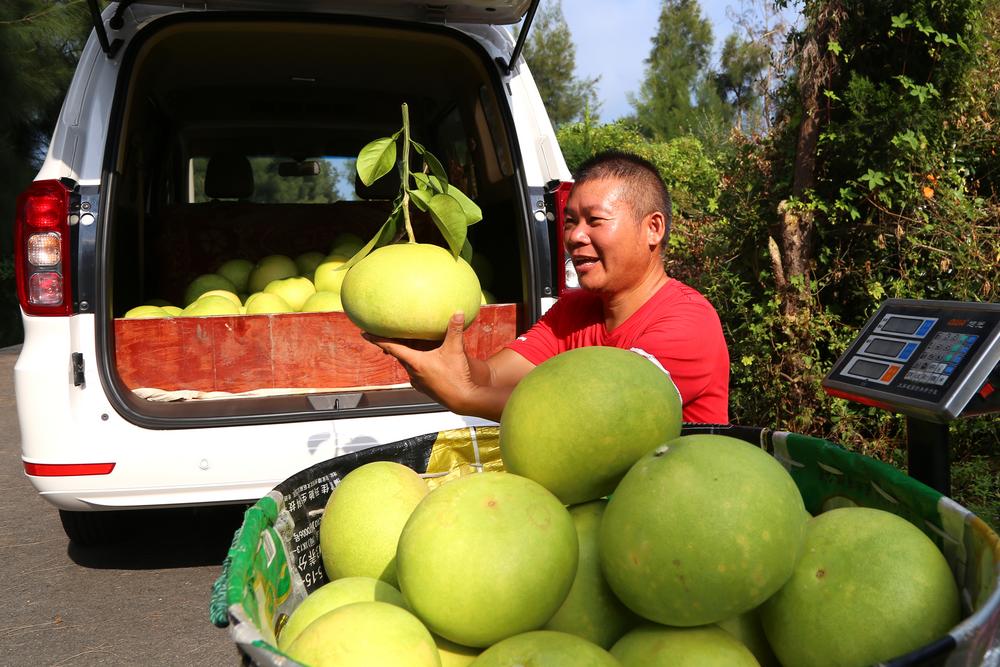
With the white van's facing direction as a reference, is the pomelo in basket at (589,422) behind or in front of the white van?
behind

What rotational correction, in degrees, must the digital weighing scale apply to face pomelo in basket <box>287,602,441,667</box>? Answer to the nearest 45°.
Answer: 0° — it already faces it

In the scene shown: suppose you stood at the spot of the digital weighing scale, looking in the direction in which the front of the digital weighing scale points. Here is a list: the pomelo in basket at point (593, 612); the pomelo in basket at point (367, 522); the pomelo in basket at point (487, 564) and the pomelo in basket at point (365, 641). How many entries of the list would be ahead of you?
4

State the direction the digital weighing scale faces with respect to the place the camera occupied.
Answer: facing the viewer and to the left of the viewer

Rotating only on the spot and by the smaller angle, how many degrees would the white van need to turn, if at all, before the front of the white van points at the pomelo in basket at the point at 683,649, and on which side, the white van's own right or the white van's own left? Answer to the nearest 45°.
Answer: approximately 180°

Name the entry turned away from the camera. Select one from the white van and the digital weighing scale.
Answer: the white van

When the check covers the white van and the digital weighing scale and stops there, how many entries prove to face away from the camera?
1

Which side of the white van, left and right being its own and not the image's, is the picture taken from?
back

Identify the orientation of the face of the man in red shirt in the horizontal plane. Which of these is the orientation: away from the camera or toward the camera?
toward the camera

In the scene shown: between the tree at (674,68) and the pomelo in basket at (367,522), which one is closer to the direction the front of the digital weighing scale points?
the pomelo in basket

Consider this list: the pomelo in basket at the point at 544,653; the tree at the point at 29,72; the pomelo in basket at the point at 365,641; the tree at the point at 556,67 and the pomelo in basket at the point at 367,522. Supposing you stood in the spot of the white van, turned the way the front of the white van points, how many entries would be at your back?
3

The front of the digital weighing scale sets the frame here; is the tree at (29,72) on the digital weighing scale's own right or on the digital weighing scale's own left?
on the digital weighing scale's own right

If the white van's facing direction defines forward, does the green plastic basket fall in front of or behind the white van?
behind

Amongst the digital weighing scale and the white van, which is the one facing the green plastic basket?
the digital weighing scale

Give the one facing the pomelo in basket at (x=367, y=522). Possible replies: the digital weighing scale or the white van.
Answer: the digital weighing scale
